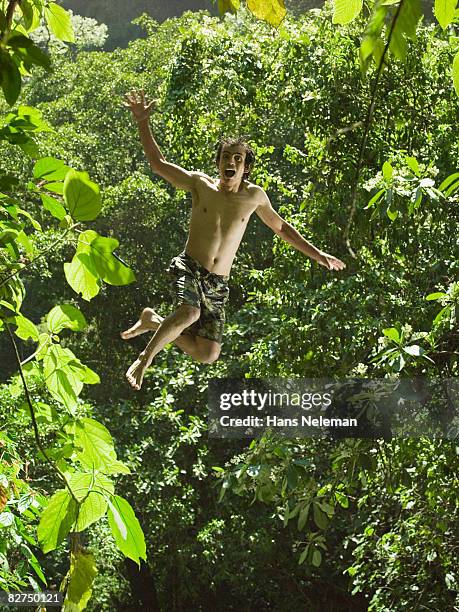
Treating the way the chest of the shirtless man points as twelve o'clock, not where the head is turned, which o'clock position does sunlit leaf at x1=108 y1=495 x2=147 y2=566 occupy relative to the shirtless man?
The sunlit leaf is roughly at 12 o'clock from the shirtless man.

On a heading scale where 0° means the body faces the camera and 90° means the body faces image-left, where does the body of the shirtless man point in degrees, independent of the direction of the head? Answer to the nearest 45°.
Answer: approximately 0°

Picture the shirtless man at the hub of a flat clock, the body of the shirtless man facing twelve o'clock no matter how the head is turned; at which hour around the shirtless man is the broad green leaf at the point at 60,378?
The broad green leaf is roughly at 12 o'clock from the shirtless man.

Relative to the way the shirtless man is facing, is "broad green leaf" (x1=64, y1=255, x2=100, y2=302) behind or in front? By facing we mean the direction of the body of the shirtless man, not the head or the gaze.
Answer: in front

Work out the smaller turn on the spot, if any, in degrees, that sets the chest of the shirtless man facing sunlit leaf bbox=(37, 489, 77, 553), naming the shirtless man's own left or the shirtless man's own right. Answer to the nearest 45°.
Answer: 0° — they already face it

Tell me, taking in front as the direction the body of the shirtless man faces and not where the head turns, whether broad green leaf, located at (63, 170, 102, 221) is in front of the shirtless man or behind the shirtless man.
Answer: in front

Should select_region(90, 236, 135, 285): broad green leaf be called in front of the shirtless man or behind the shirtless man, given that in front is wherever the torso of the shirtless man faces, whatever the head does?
in front

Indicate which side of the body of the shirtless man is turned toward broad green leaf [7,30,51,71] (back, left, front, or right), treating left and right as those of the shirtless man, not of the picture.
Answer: front

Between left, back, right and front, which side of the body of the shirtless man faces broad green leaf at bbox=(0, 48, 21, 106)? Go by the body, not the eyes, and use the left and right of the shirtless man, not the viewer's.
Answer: front

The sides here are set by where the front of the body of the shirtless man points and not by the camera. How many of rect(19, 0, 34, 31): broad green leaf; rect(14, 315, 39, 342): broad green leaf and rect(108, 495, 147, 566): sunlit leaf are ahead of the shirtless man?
3
